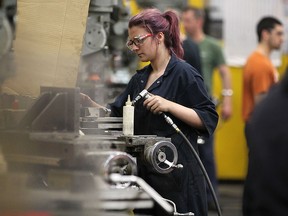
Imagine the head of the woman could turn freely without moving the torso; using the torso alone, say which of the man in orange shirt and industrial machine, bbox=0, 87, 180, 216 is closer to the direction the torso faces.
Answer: the industrial machine

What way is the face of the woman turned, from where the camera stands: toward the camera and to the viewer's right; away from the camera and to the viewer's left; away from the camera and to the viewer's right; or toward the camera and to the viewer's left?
toward the camera and to the viewer's left

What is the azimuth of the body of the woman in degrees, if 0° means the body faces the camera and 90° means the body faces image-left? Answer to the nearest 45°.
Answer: approximately 45°

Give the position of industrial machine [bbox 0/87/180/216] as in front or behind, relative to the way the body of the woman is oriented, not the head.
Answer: in front

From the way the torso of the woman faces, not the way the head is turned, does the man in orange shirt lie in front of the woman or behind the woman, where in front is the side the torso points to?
behind

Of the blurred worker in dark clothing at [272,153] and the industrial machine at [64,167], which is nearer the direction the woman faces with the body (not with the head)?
the industrial machine
